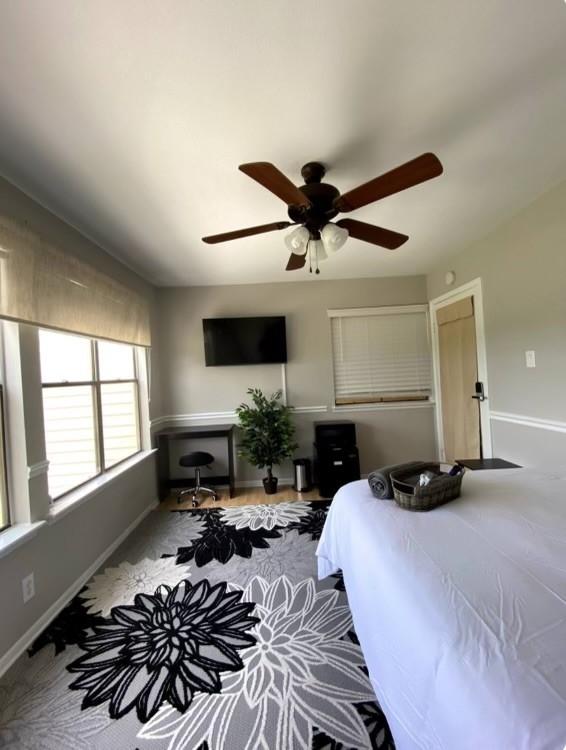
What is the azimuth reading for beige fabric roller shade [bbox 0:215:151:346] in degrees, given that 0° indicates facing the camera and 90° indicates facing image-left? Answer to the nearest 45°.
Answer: approximately 315°

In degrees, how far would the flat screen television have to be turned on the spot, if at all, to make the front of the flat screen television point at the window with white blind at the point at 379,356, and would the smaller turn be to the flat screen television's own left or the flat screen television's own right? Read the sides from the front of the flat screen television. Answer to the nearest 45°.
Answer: approximately 90° to the flat screen television's own left

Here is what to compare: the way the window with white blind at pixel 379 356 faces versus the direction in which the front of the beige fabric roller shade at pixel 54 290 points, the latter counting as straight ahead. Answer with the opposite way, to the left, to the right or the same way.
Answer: to the right

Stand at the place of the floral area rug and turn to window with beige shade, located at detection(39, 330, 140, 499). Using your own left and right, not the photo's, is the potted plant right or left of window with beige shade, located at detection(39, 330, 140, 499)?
right

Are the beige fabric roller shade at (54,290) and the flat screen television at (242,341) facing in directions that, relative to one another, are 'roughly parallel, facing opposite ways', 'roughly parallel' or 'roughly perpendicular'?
roughly perpendicular

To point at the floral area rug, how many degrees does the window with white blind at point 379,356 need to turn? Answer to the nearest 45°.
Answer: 0° — it already faces it
